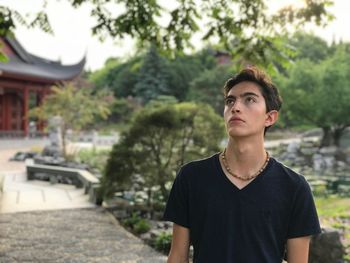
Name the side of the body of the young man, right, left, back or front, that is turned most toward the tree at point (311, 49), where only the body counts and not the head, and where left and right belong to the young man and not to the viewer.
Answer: back

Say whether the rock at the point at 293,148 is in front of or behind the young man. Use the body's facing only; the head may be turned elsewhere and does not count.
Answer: behind

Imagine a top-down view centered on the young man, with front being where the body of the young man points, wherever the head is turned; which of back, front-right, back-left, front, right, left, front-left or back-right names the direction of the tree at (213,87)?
back

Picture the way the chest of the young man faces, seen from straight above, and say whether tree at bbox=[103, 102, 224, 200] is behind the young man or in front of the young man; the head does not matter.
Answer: behind

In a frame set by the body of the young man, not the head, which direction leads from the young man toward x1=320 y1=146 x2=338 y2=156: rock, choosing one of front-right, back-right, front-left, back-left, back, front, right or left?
back

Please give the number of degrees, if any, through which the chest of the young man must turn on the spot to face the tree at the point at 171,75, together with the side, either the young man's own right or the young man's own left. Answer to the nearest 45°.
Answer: approximately 180°

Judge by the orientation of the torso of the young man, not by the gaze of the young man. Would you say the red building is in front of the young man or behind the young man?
behind

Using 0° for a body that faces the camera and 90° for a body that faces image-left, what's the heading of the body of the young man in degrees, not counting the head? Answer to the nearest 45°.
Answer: approximately 0°

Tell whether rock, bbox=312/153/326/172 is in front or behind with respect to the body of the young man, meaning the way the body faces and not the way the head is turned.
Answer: behind

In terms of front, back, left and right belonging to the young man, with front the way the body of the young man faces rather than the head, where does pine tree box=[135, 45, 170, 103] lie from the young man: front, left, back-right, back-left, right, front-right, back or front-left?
back
